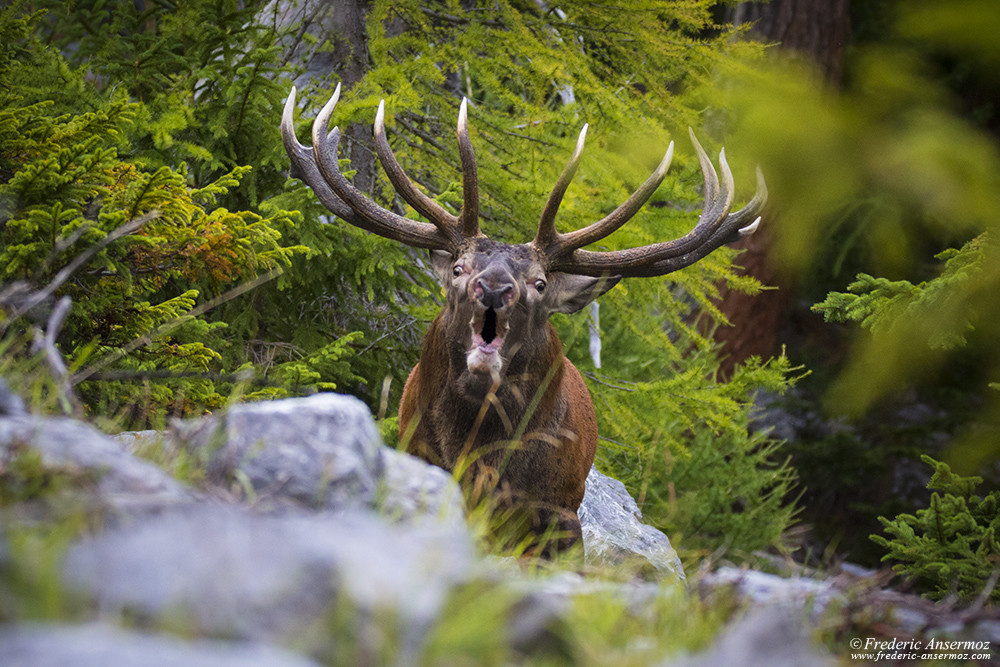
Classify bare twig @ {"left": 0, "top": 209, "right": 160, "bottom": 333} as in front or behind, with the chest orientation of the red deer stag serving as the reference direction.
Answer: in front

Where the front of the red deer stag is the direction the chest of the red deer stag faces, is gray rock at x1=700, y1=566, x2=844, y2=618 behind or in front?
in front

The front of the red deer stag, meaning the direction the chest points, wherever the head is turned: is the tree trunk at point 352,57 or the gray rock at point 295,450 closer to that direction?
the gray rock

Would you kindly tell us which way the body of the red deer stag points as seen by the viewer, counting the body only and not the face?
toward the camera

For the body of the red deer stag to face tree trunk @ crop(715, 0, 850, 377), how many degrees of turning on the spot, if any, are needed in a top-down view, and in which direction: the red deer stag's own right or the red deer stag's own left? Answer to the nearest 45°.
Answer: approximately 180°

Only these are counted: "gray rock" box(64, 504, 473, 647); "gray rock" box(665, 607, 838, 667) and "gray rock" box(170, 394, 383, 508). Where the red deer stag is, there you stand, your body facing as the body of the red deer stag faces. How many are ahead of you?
3

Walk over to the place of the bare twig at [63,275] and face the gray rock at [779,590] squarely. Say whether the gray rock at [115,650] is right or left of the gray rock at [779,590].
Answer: right

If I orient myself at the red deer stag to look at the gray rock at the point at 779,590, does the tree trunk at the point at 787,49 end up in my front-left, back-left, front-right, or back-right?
back-left

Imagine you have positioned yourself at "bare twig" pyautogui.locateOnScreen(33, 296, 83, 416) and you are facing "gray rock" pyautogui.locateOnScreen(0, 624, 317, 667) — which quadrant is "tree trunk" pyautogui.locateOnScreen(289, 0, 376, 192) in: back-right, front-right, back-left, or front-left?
back-left

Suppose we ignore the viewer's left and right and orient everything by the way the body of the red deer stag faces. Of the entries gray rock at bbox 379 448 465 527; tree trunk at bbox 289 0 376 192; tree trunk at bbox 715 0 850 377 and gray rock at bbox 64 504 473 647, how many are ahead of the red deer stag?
2
